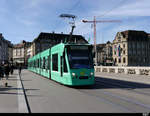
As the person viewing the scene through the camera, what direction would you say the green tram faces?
facing the viewer and to the right of the viewer
